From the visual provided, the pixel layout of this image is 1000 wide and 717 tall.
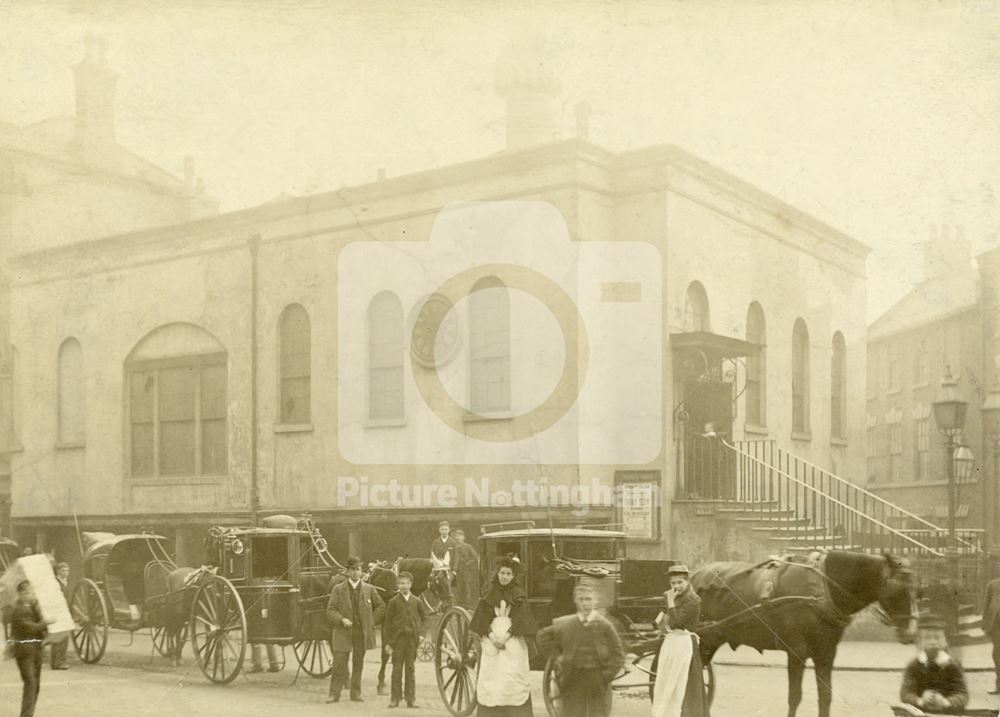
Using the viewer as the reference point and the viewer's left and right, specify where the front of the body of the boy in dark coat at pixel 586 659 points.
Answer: facing the viewer

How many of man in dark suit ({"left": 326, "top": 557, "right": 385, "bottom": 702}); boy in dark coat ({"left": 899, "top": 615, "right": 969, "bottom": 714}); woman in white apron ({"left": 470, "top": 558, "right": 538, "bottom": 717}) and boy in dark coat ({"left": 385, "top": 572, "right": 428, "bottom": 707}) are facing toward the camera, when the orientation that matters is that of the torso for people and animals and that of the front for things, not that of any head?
4

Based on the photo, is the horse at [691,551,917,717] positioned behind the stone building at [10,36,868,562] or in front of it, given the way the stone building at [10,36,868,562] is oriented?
in front

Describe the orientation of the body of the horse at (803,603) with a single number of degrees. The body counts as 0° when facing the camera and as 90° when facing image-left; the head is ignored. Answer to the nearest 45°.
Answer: approximately 270°

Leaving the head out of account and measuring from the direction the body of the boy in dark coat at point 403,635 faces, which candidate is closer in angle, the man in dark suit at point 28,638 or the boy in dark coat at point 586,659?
the boy in dark coat

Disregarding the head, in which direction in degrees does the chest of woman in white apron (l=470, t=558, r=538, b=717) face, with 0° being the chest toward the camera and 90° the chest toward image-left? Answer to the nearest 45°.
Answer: approximately 0°

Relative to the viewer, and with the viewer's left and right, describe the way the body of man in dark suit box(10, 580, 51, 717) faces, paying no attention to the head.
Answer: facing to the right of the viewer

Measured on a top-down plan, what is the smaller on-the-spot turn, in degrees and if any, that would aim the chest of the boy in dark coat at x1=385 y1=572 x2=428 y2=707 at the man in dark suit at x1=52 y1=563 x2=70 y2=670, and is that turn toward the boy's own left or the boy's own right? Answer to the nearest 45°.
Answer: approximately 135° to the boy's own right

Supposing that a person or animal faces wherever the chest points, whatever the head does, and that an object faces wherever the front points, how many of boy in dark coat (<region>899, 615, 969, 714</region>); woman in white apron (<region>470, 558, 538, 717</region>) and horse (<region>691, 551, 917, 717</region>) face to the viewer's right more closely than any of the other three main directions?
1

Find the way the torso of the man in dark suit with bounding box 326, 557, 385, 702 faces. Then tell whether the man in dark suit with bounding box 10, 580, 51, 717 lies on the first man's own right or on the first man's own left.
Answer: on the first man's own right

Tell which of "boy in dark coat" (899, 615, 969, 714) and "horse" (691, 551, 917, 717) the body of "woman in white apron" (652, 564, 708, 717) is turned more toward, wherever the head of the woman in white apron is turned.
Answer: the boy in dark coat
